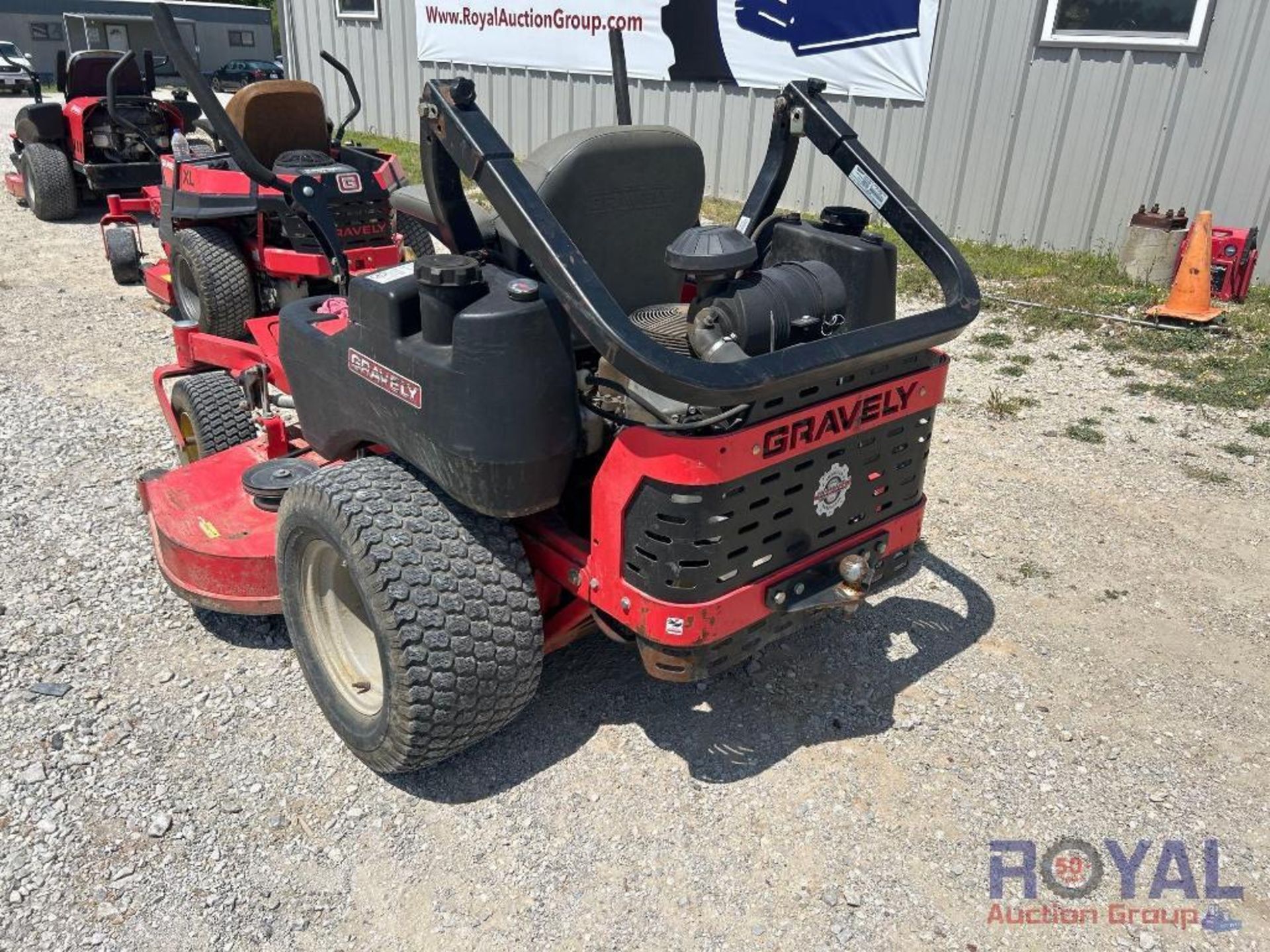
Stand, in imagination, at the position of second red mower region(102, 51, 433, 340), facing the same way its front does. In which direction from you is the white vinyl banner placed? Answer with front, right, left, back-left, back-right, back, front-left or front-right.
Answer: right

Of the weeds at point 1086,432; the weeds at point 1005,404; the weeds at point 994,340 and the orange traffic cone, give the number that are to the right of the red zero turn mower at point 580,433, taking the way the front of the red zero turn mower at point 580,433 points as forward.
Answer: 4

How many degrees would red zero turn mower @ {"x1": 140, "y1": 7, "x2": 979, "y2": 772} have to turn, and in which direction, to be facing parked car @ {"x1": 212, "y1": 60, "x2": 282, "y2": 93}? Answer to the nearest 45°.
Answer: approximately 45° to its right

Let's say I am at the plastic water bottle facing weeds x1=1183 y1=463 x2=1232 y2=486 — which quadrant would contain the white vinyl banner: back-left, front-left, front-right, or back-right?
front-left

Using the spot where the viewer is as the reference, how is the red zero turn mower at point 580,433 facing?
facing away from the viewer and to the left of the viewer

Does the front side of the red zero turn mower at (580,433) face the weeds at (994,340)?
no

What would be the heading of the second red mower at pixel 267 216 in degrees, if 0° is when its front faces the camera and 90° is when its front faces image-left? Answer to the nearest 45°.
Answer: approximately 135°

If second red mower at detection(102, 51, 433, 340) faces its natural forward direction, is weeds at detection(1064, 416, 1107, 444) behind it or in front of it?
behind

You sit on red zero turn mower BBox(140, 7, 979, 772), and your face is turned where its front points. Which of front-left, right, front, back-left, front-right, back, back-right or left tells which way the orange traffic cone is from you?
right

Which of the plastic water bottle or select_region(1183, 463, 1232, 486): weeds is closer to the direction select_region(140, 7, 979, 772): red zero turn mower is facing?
the plastic water bottle

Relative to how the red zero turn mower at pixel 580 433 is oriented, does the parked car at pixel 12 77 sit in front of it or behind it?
in front

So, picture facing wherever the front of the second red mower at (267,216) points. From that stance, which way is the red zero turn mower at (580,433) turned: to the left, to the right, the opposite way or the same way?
the same way

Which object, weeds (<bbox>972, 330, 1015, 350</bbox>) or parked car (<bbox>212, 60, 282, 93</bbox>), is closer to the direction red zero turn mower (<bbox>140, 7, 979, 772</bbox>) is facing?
the parked car

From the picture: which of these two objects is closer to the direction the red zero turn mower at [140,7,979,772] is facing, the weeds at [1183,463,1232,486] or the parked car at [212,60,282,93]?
the parked car

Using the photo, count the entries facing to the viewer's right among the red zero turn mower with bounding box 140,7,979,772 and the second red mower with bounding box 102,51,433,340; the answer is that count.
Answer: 0

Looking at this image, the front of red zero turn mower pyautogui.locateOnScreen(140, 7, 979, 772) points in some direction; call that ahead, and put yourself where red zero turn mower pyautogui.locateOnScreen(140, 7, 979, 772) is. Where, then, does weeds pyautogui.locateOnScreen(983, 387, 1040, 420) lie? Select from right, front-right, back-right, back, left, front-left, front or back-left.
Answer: right

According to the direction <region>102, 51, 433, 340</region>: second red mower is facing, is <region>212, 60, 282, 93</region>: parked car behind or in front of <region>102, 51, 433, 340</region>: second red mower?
in front

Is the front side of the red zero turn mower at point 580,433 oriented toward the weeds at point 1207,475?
no

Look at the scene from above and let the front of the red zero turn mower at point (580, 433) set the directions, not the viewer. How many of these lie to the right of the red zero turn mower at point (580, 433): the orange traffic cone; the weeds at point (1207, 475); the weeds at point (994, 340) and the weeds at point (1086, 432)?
4

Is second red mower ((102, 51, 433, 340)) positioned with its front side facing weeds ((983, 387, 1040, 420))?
no
